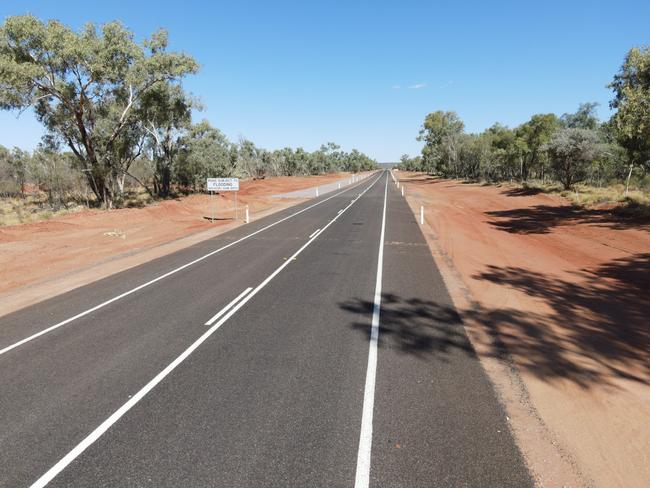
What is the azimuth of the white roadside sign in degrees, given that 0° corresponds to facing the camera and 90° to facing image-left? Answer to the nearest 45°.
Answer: approximately 0°

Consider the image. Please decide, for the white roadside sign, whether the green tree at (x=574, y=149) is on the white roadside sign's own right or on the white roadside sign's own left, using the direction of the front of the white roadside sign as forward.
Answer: on the white roadside sign's own left

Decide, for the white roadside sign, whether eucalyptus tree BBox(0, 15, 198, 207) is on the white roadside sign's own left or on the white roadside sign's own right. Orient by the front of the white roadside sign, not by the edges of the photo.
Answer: on the white roadside sign's own right

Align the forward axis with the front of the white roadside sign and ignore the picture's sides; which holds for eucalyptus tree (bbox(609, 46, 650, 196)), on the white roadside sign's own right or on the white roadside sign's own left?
on the white roadside sign's own left

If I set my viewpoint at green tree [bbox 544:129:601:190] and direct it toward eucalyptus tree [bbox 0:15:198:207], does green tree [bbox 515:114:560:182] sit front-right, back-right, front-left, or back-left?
back-right

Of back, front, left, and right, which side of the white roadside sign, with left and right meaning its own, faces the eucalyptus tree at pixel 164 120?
back

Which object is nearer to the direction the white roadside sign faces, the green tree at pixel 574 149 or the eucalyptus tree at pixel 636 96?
the eucalyptus tree
